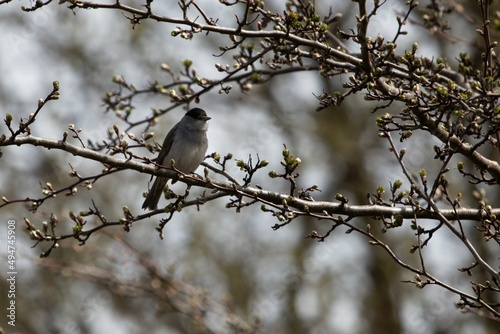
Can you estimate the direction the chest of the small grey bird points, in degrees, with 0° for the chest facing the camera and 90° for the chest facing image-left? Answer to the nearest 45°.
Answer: approximately 315°
